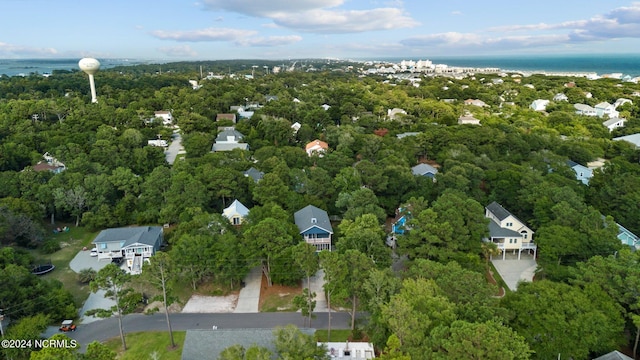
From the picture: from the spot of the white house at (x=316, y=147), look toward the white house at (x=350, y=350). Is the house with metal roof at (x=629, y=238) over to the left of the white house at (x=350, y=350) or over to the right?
left

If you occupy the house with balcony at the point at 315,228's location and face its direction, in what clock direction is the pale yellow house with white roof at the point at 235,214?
The pale yellow house with white roof is roughly at 4 o'clock from the house with balcony.

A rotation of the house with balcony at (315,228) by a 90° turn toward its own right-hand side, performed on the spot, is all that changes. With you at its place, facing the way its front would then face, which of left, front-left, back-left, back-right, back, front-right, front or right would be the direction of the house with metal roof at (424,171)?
back-right

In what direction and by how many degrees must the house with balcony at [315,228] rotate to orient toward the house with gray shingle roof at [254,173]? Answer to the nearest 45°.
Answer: approximately 135° to its right

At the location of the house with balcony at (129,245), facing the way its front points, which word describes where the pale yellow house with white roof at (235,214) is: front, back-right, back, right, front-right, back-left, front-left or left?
left

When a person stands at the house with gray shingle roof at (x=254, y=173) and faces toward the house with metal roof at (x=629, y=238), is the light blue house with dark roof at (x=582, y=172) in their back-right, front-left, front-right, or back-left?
front-left

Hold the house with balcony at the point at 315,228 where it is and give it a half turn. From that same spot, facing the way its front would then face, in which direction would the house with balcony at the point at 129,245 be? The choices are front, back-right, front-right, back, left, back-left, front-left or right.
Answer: left

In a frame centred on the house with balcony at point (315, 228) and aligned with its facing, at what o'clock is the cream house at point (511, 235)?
The cream house is roughly at 9 o'clock from the house with balcony.

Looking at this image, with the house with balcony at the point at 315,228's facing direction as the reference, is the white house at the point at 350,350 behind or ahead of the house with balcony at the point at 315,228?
ahead

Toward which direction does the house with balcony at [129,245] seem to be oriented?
toward the camera

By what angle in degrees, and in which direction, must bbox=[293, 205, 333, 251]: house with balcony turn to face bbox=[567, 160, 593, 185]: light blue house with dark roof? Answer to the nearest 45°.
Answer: approximately 135° to its left

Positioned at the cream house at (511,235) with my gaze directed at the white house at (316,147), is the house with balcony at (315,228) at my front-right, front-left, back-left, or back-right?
front-left

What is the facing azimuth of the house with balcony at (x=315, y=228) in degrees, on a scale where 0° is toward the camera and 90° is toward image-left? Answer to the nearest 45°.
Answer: approximately 0°

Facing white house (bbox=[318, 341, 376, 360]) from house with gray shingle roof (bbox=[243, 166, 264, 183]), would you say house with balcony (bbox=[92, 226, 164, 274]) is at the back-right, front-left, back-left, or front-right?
front-right

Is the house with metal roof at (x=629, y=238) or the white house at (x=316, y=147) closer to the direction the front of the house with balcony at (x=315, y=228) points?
the house with metal roof

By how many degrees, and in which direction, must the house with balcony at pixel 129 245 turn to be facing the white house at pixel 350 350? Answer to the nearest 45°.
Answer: approximately 45° to its left

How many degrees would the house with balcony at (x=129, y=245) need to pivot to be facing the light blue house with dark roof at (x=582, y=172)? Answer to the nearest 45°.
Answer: approximately 90° to its left
